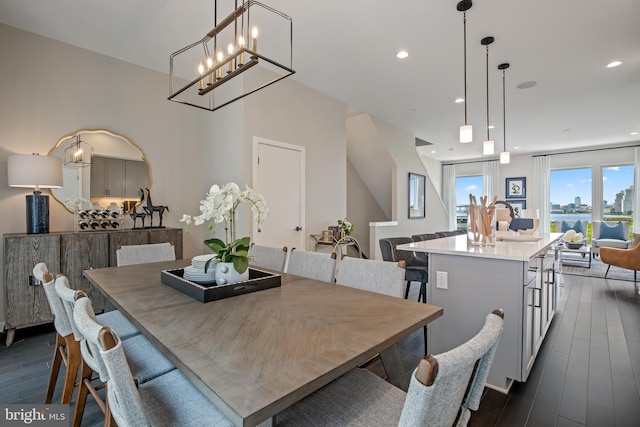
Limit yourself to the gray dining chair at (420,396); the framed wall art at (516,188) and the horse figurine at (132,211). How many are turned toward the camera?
1

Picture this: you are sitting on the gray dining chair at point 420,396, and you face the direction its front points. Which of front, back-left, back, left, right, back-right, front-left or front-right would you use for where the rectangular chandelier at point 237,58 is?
front

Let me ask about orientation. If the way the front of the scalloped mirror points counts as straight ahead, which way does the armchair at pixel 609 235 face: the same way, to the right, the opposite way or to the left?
to the right

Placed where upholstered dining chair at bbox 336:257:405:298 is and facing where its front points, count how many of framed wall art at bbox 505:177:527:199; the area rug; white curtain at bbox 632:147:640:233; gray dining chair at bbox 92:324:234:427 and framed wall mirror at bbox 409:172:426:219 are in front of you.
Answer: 1

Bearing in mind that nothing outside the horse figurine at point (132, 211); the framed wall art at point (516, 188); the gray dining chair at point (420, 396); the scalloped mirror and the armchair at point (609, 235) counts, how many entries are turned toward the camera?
3

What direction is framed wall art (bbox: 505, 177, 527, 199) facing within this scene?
toward the camera

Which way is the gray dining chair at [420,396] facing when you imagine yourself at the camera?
facing away from the viewer and to the left of the viewer

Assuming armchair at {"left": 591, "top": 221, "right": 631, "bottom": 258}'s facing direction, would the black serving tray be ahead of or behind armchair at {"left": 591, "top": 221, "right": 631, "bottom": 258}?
ahead

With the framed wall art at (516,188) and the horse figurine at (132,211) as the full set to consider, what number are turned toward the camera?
1

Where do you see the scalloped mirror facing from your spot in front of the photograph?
facing the viewer

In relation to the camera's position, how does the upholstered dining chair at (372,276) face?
facing the viewer and to the left of the viewer

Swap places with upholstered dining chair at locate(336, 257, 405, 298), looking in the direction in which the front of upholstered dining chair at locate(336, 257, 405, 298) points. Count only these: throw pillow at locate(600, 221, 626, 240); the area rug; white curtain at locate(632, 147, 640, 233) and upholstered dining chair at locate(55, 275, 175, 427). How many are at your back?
3

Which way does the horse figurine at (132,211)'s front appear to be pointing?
to the viewer's left

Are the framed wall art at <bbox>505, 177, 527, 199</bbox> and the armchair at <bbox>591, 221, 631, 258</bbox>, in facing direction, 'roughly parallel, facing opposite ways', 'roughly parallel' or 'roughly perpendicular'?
roughly parallel

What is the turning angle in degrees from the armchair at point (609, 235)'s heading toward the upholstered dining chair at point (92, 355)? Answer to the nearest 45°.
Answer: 0° — it already faces it
